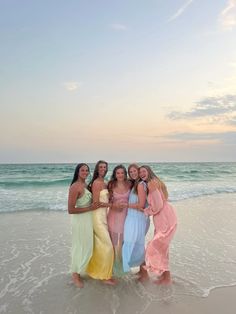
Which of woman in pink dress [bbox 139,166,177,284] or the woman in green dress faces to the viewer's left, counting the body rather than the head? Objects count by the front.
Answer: the woman in pink dress

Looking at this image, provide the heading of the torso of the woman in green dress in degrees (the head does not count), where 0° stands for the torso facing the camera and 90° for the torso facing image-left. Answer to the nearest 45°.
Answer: approximately 315°

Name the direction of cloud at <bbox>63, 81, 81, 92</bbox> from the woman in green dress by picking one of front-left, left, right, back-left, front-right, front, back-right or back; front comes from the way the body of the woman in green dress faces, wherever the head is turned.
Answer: back-left

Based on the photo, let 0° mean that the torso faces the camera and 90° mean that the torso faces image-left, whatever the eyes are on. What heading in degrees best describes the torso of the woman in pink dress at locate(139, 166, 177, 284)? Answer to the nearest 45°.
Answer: approximately 90°

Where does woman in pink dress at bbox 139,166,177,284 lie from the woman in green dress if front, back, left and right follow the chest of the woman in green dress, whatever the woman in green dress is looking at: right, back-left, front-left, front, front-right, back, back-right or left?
front-left

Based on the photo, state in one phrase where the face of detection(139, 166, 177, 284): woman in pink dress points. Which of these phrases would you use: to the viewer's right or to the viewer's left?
to the viewer's left

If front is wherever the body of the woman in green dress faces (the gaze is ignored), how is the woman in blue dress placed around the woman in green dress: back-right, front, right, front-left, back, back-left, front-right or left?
front-left

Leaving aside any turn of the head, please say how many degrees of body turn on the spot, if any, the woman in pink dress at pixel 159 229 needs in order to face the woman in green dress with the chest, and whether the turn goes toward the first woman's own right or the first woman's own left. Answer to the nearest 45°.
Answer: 0° — they already face them
